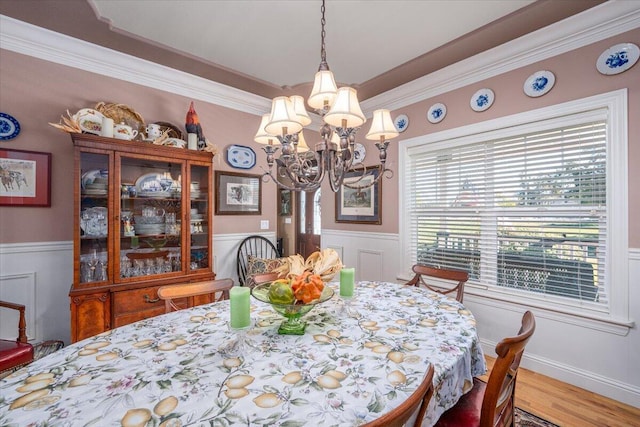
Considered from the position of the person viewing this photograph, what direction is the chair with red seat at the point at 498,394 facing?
facing away from the viewer and to the left of the viewer

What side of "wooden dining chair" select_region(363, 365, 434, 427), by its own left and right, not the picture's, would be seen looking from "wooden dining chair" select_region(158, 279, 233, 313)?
front

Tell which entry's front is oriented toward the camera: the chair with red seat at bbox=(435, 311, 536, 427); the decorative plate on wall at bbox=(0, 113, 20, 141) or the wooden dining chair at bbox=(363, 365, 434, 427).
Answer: the decorative plate on wall

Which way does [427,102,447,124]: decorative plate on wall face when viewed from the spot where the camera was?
facing the viewer and to the left of the viewer

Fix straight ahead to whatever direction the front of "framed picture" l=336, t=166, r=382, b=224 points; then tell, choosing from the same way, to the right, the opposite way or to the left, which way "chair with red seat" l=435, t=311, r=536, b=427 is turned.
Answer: to the right

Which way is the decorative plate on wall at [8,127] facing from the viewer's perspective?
toward the camera

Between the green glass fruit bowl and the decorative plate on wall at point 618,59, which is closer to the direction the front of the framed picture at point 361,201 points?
the green glass fruit bowl

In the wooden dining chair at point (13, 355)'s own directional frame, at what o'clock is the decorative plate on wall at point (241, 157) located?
The decorative plate on wall is roughly at 10 o'clock from the wooden dining chair.

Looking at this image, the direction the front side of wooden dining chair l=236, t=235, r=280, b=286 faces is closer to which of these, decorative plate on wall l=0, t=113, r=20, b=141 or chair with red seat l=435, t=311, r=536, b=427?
the chair with red seat

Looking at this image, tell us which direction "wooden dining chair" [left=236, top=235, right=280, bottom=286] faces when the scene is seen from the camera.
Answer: facing the viewer and to the right of the viewer

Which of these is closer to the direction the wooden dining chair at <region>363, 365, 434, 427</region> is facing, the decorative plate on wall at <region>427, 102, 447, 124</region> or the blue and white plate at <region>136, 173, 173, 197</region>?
the blue and white plate

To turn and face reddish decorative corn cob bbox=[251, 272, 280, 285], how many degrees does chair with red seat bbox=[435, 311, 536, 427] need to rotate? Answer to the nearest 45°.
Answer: approximately 45° to its left

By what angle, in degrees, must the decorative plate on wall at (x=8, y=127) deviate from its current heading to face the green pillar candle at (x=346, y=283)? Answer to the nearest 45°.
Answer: approximately 45° to its left

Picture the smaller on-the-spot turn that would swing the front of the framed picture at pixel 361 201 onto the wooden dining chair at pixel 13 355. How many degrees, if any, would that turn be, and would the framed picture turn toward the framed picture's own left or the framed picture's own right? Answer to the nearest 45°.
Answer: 0° — it already faces it

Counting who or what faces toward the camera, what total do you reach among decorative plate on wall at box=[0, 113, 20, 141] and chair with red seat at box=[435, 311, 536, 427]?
1

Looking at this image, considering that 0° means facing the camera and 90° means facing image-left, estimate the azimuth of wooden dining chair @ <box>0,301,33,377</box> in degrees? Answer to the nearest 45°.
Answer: approximately 315°
